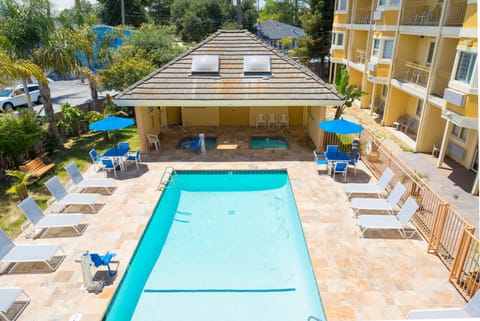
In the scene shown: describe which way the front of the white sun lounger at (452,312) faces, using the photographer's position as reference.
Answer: facing to the left of the viewer

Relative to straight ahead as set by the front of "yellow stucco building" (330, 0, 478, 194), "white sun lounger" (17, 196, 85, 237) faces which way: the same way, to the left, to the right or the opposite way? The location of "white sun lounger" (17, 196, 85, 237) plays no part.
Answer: the opposite way

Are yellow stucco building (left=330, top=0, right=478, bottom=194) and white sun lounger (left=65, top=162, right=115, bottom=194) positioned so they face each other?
yes

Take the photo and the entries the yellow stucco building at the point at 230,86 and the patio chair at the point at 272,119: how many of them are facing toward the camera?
2

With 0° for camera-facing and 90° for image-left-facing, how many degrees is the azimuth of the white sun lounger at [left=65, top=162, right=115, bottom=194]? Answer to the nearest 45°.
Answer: approximately 270°

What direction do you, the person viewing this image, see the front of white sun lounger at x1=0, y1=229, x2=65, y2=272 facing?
facing to the right of the viewer

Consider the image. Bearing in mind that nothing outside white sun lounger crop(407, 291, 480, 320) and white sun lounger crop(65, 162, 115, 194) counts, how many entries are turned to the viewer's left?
1

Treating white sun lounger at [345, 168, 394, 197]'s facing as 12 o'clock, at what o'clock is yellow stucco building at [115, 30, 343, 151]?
The yellow stucco building is roughly at 1 o'clock from the white sun lounger.

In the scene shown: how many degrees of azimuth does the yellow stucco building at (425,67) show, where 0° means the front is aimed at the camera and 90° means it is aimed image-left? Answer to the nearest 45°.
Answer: approximately 45°

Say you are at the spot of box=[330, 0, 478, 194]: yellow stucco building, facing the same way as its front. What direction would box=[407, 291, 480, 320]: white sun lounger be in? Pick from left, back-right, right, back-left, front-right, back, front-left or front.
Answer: front-left

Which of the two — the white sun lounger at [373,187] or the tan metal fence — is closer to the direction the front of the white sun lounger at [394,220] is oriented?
the white sun lounger

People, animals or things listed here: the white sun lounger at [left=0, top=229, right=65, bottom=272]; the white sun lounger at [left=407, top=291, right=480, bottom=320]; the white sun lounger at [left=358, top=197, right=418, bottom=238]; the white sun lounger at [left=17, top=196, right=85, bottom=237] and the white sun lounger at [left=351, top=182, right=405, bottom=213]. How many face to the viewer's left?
3

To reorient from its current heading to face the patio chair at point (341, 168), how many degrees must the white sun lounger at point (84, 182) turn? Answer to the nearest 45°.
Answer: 0° — it already faces it

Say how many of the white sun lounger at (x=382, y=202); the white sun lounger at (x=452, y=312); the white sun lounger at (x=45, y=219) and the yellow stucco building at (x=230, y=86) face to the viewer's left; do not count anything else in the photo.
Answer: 2
